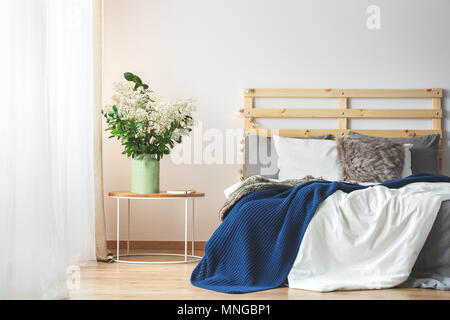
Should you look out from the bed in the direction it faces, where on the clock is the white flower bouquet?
The white flower bouquet is roughly at 4 o'clock from the bed.

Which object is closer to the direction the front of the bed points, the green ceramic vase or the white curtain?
the white curtain

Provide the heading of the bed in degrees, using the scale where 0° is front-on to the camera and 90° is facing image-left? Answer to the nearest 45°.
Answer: approximately 0°

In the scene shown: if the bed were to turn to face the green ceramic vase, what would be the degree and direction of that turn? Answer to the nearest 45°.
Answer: approximately 135° to its right

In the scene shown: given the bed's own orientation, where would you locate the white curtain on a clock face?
The white curtain is roughly at 2 o'clock from the bed.
